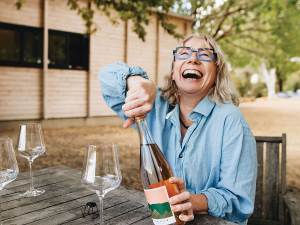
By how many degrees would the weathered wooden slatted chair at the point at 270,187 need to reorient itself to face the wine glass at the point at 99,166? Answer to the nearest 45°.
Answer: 0° — it already faces it

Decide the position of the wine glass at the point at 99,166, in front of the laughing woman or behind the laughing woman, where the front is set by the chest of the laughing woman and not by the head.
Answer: in front

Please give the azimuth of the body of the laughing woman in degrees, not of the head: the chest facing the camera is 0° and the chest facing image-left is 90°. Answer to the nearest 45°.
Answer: approximately 45°

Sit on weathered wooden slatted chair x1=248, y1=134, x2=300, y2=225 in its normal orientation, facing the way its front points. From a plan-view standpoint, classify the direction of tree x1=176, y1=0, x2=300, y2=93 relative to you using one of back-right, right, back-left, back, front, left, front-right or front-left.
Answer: back
